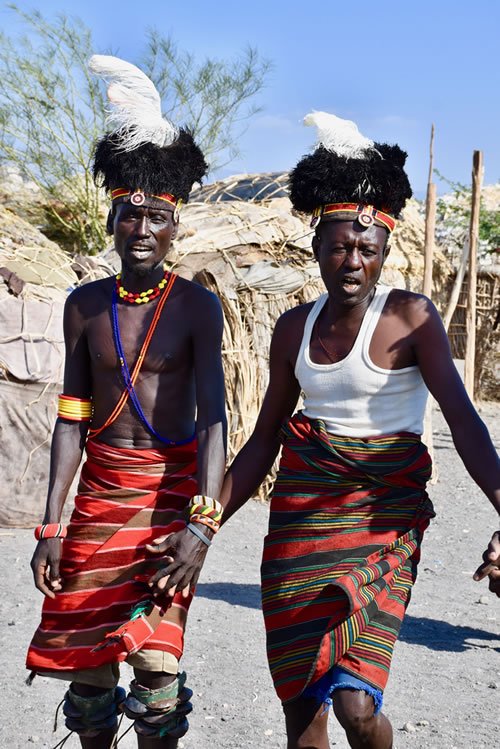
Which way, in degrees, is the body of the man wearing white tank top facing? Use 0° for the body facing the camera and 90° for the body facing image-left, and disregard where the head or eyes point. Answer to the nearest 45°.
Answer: approximately 0°

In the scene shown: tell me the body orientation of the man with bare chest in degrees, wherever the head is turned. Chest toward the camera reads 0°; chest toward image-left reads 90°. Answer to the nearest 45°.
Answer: approximately 0°

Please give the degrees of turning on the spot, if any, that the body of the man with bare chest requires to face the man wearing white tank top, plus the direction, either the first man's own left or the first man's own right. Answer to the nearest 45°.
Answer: approximately 45° to the first man's own left

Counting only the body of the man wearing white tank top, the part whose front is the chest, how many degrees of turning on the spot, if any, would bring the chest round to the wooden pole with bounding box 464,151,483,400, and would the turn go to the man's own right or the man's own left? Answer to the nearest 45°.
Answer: approximately 180°

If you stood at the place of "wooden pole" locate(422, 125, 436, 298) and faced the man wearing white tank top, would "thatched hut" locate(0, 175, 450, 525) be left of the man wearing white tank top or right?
right

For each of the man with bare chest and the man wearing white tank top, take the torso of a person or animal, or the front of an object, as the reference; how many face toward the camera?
2

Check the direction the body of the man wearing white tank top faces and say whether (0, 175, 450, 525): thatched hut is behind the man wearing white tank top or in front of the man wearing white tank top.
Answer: behind

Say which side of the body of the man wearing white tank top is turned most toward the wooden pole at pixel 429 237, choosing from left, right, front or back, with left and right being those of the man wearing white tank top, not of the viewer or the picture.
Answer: back

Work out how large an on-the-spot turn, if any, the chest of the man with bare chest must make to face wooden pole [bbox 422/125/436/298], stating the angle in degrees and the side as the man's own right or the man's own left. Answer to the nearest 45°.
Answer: approximately 135° to the man's own left
